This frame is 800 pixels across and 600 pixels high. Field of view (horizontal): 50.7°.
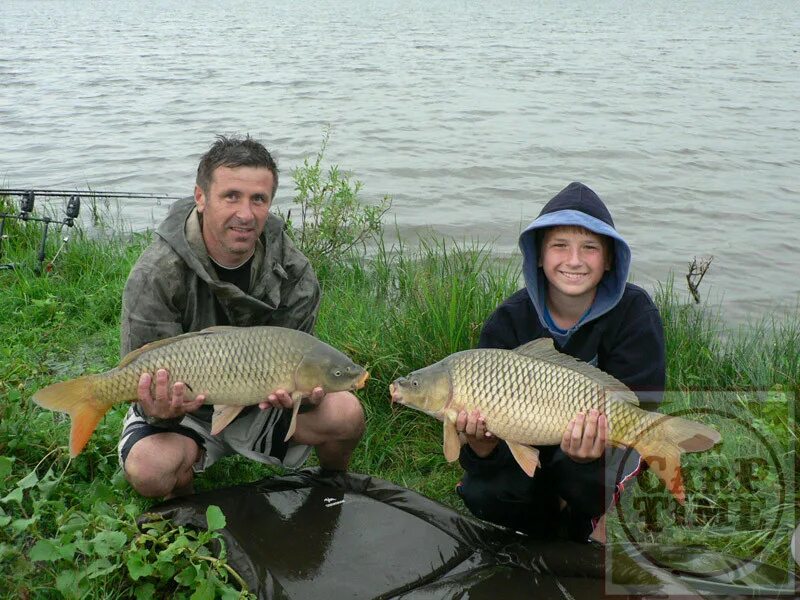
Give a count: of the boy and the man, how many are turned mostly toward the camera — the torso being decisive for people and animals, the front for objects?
2

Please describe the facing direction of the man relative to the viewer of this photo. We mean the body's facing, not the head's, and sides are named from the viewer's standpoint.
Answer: facing the viewer

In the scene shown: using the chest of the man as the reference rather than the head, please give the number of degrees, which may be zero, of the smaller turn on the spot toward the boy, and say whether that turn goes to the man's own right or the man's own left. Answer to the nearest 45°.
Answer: approximately 90° to the man's own left

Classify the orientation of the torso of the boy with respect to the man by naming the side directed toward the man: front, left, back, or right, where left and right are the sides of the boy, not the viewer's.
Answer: right
